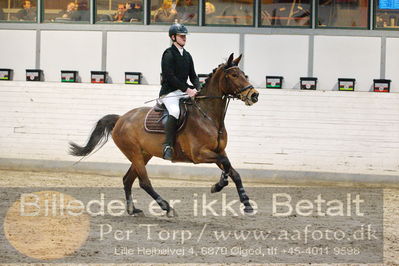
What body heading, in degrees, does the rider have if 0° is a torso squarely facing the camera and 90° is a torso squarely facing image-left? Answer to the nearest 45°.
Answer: approximately 315°

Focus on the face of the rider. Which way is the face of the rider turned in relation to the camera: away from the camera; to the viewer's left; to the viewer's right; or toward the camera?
to the viewer's right

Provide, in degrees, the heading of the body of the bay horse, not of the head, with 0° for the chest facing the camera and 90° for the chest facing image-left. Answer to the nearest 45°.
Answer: approximately 270°

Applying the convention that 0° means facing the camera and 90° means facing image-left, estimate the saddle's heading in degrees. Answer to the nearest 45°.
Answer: approximately 270°
